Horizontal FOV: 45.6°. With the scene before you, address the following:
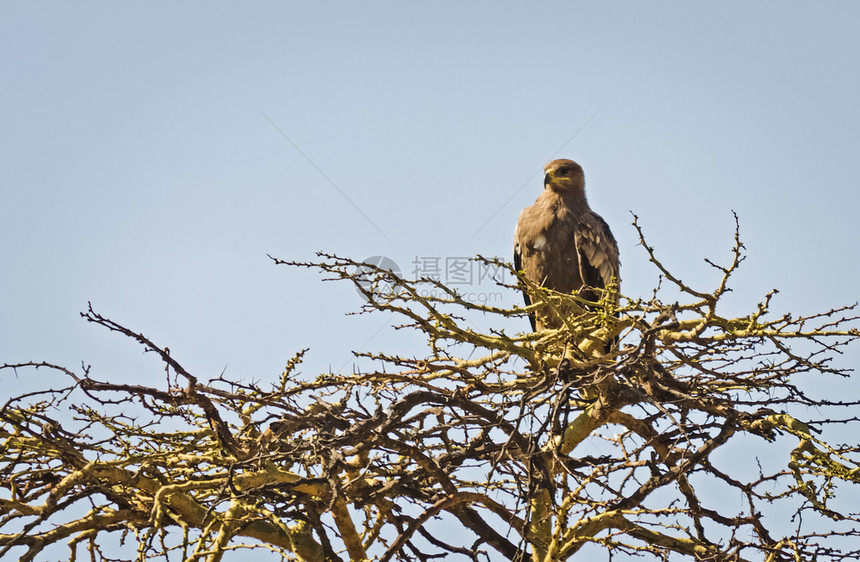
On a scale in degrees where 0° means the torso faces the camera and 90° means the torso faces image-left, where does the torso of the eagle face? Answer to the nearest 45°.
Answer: approximately 45°
